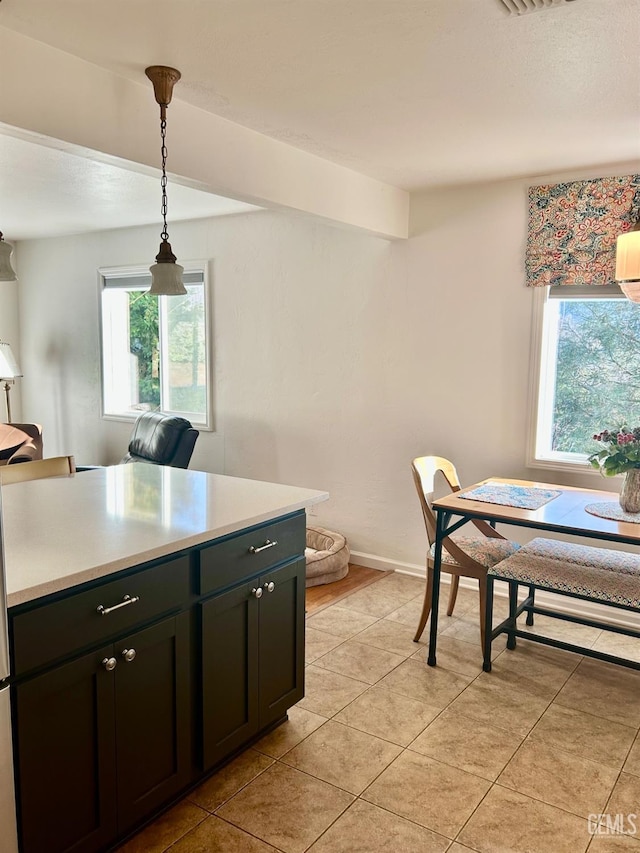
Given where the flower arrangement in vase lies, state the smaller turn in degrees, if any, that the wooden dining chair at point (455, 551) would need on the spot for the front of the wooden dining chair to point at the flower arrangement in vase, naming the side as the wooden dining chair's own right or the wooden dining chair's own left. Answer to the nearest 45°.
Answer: approximately 45° to the wooden dining chair's own left

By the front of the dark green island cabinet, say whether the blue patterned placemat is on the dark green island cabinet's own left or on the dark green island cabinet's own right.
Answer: on the dark green island cabinet's own left

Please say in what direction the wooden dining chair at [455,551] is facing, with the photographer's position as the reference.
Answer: facing the viewer and to the right of the viewer

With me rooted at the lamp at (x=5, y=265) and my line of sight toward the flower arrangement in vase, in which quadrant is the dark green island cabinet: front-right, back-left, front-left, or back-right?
front-right

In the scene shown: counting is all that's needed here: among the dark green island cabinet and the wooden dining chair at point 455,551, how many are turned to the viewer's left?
0

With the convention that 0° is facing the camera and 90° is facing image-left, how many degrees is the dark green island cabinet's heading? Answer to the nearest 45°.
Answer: approximately 315°
